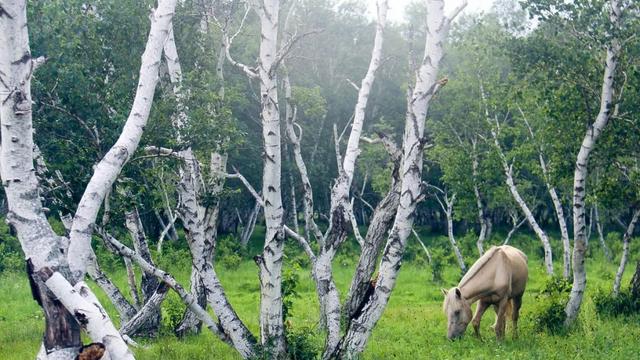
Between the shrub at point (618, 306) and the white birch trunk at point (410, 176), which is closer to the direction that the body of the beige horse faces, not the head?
the white birch trunk

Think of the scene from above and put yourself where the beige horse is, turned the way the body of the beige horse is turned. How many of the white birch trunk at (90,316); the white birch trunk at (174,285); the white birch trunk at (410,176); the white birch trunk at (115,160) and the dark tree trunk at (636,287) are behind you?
1

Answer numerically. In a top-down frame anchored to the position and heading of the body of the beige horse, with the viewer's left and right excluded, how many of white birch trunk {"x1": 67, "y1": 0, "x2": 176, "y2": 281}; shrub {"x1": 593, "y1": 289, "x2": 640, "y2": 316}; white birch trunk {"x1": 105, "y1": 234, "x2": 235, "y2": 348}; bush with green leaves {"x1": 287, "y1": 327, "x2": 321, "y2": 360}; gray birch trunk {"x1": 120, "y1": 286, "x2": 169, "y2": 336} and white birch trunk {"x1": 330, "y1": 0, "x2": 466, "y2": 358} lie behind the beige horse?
1

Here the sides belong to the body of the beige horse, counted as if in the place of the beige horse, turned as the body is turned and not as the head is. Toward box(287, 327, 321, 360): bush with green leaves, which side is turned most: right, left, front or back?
front

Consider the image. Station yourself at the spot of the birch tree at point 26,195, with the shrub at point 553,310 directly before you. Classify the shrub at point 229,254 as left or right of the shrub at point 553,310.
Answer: left

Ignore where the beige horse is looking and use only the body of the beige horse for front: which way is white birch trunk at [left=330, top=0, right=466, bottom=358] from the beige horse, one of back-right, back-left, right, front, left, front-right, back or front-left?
front-left

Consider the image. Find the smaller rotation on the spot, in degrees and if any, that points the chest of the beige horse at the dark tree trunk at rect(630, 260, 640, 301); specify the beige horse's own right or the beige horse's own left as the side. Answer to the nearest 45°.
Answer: approximately 180°

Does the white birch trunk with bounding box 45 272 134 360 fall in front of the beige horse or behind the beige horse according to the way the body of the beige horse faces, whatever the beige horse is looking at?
in front

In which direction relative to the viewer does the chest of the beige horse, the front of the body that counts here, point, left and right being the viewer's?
facing the viewer and to the left of the viewer

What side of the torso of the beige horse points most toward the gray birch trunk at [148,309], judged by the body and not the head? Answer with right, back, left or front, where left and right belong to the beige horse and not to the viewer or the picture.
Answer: front

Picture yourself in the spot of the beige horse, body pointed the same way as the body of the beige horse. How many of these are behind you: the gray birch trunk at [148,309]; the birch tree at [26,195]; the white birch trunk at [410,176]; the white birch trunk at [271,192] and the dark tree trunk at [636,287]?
1

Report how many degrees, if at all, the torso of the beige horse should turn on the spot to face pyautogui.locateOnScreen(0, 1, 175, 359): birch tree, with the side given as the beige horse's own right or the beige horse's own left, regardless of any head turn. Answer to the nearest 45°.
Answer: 0° — it already faces it

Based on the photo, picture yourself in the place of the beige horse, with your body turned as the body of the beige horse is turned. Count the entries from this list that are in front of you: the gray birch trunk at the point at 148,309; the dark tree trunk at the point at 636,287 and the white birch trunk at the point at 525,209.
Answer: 1

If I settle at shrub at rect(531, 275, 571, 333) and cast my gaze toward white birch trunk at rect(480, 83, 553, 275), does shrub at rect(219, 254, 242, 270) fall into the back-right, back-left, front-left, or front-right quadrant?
front-left

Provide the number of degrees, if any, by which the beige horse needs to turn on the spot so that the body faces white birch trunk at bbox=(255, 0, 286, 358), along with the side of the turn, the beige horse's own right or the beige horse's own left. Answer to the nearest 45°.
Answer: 0° — it already faces it

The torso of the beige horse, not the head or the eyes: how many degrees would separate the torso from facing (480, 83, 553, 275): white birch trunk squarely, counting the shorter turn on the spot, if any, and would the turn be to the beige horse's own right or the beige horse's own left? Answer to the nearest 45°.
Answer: approximately 135° to the beige horse's own right

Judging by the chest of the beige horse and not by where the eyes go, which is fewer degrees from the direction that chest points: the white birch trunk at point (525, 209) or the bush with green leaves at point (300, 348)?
the bush with green leaves

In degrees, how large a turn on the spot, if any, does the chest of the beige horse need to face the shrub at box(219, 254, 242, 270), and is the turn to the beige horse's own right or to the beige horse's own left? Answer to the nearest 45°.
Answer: approximately 90° to the beige horse's own right
